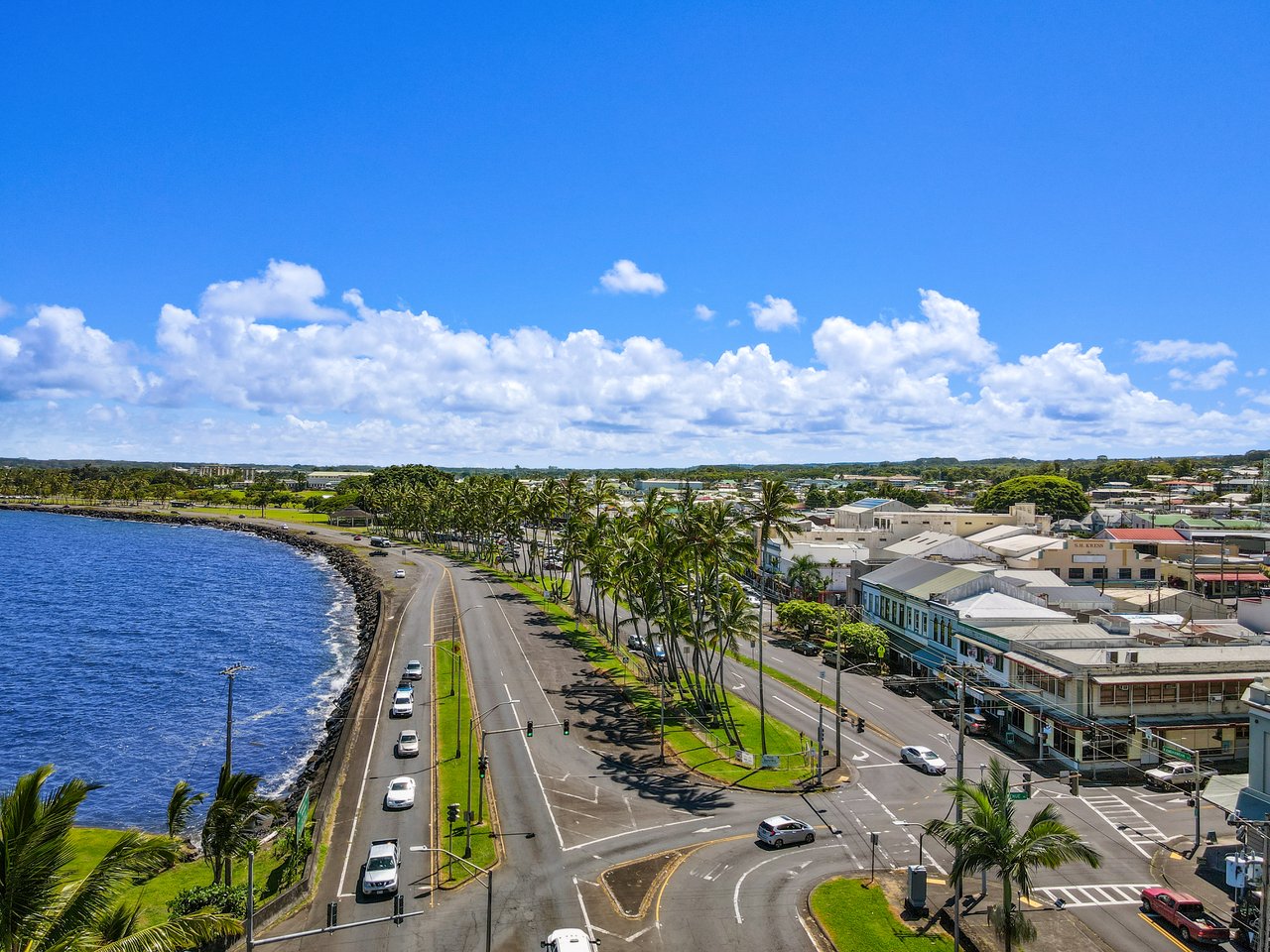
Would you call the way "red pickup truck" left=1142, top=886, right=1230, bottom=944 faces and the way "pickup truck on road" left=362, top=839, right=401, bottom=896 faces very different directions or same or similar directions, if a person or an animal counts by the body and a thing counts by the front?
very different directions

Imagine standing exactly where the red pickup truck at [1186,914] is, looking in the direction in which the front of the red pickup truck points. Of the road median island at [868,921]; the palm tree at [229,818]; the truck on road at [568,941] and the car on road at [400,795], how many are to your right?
0

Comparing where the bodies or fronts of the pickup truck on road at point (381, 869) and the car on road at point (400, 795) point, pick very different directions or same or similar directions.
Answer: same or similar directions

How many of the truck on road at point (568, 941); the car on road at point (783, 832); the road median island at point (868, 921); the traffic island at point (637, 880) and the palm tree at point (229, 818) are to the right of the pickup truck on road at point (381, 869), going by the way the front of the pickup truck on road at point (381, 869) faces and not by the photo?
1

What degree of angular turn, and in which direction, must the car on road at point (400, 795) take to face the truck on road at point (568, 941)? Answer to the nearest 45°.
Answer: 0° — it already faces it

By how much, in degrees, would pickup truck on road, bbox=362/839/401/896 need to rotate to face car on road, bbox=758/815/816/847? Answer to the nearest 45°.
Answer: approximately 90° to its left

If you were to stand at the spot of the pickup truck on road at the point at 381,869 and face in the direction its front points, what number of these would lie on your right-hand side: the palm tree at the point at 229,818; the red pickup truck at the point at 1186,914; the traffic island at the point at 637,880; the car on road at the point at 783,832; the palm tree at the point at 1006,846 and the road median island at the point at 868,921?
1

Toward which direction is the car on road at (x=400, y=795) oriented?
toward the camera

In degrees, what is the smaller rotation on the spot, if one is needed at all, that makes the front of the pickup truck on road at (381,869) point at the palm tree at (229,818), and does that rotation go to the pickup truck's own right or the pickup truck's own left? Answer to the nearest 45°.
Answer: approximately 90° to the pickup truck's own right

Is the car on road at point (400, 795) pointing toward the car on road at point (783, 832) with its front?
no

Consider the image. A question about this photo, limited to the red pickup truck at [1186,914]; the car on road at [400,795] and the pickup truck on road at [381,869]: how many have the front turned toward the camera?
2

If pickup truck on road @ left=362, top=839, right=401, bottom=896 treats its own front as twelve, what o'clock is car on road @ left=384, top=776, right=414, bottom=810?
car on road @ left=384, top=776, right=414, bottom=810 is roughly at 6 o'clock from pickup truck on road @ left=362, top=839, right=401, bottom=896.
